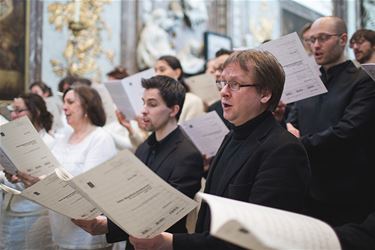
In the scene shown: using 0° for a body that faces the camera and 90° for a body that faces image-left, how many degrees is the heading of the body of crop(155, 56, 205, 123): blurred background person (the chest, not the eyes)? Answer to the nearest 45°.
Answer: approximately 45°

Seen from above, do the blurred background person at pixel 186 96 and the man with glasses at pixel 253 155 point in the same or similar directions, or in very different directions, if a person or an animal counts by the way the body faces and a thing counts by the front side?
same or similar directions

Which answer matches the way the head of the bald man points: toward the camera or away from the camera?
toward the camera

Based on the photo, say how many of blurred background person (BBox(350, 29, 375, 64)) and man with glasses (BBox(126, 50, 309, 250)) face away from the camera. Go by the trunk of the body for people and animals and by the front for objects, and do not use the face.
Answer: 0

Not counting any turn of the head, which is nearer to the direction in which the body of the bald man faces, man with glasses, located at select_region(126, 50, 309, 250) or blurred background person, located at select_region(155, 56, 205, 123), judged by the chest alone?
the man with glasses

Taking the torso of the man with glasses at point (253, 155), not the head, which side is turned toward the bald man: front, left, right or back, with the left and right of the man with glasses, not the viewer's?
back

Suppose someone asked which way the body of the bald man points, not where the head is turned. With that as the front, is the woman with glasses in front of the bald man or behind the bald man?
in front

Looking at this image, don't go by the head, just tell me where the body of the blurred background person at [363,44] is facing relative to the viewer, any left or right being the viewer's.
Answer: facing the viewer and to the left of the viewer

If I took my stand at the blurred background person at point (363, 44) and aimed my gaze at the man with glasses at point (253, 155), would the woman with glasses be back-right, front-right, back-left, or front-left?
front-right

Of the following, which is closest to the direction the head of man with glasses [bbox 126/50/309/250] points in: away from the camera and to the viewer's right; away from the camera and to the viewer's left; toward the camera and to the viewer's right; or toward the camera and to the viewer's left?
toward the camera and to the viewer's left

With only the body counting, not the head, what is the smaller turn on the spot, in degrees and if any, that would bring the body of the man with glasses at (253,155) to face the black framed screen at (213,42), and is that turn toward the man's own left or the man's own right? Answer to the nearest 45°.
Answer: approximately 135° to the man's own right

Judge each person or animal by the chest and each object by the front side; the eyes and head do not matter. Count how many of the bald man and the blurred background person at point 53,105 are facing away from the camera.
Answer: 0

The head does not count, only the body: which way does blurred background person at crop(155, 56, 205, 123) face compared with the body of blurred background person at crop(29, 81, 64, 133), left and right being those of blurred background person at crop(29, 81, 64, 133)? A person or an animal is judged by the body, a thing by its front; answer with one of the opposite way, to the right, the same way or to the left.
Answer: the same way

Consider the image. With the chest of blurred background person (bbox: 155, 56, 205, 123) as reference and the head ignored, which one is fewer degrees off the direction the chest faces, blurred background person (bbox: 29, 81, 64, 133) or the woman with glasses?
the woman with glasses

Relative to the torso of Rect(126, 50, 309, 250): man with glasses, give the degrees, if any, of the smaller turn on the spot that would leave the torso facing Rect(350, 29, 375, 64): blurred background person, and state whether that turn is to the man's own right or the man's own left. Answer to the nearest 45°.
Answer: approximately 180°

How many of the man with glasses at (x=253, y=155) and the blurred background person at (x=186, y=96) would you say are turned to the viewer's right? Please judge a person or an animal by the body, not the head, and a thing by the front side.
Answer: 0

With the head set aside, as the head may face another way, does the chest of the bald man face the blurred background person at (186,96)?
no

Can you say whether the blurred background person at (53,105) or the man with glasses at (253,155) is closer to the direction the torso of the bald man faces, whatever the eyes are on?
the man with glasses

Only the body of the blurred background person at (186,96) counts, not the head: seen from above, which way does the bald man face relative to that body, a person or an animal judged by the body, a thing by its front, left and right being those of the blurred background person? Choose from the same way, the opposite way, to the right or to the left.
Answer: the same way

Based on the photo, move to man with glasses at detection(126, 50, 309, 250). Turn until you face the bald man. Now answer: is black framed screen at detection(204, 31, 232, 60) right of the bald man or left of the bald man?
left

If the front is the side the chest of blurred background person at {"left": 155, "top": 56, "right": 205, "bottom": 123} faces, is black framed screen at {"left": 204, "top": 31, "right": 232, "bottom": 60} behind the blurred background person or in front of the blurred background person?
behind
